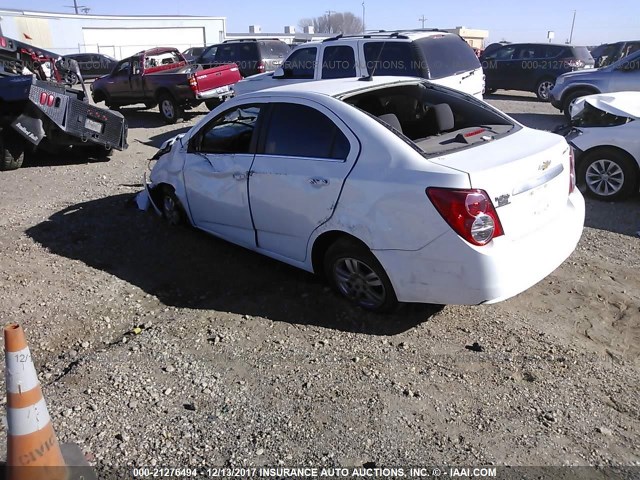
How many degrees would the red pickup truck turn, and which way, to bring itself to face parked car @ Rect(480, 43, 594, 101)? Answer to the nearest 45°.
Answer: approximately 135° to its right

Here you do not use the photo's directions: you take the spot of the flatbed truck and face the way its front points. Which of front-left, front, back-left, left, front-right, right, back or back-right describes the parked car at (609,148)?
back

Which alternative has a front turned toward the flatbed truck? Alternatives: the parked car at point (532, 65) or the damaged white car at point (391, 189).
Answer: the damaged white car

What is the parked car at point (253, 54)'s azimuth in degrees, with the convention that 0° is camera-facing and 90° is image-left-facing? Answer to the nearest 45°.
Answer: approximately 135°

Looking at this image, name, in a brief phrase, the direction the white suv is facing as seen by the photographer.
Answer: facing away from the viewer and to the left of the viewer

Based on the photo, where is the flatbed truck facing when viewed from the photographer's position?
facing away from the viewer and to the left of the viewer

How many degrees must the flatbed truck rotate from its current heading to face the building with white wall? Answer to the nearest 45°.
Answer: approximately 45° to its right

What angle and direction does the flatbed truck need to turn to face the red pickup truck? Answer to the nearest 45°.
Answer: approximately 90° to its right

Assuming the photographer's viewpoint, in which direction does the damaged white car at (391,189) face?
facing away from the viewer and to the left of the viewer

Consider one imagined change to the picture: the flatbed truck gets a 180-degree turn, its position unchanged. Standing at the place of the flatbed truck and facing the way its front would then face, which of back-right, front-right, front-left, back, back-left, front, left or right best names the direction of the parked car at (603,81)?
front-left
